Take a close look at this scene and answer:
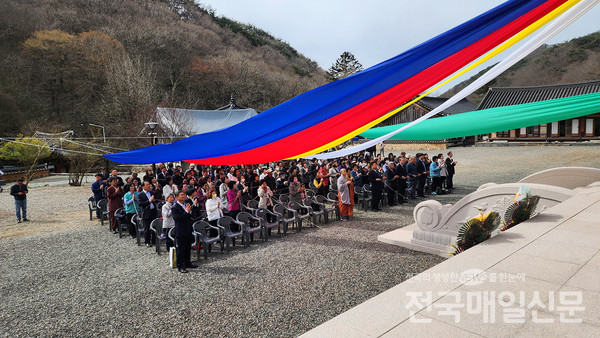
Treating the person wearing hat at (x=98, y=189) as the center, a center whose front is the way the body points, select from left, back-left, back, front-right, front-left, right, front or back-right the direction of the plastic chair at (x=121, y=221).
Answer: front-right

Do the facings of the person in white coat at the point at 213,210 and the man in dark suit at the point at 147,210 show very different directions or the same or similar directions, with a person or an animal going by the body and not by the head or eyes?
same or similar directions

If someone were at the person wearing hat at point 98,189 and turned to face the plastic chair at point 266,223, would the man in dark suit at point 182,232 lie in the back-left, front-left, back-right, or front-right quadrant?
front-right

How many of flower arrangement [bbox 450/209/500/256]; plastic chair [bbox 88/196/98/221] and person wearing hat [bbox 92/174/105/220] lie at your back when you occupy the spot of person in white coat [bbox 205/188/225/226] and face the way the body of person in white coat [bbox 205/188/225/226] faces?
2

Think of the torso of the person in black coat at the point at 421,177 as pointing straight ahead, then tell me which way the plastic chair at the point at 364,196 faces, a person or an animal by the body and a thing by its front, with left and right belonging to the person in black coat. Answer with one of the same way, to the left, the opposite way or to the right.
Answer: the same way

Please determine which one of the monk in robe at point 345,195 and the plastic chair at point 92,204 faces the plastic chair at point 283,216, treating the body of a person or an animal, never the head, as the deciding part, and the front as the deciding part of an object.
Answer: the plastic chair at point 92,204

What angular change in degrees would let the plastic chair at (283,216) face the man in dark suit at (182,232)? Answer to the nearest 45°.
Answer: approximately 90° to its right

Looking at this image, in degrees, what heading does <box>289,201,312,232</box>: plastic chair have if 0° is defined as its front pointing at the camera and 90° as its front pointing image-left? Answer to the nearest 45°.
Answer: approximately 315°

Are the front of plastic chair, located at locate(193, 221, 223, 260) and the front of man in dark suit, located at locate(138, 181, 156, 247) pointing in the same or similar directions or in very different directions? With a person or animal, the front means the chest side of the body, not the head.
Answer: same or similar directions

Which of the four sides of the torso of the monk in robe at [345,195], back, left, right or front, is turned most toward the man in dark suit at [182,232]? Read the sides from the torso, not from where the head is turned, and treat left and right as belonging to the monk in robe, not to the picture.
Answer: right

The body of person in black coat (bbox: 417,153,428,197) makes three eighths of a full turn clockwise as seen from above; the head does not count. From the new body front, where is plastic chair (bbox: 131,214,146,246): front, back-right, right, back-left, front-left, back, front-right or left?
front-left

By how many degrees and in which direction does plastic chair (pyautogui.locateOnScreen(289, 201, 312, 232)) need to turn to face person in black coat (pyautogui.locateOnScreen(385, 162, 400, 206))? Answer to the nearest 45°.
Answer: approximately 90° to its left

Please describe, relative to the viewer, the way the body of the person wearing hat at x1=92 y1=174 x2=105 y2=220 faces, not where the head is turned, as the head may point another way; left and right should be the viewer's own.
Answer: facing the viewer and to the right of the viewer

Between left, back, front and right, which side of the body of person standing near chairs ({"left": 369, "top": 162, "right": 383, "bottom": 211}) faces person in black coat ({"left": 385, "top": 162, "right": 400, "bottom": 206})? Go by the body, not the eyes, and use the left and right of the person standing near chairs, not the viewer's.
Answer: left

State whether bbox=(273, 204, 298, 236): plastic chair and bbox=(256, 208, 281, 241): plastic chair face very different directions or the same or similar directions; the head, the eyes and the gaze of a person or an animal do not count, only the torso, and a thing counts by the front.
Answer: same or similar directions

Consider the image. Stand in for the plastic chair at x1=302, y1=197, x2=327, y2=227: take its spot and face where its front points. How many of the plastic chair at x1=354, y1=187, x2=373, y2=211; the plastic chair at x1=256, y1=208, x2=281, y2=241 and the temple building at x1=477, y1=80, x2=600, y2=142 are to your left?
2

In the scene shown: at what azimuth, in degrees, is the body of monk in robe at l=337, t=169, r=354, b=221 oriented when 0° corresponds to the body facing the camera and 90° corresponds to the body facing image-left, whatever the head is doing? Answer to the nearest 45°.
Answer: approximately 315°

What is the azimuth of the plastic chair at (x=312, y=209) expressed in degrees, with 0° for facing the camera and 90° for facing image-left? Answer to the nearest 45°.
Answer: approximately 315°

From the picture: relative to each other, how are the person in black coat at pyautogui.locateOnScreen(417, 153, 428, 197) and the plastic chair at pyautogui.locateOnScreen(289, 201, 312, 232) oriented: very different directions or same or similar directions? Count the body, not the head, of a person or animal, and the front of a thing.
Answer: same or similar directions

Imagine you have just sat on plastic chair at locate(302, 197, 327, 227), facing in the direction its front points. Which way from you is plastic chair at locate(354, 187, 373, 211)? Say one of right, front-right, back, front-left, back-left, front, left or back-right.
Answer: left

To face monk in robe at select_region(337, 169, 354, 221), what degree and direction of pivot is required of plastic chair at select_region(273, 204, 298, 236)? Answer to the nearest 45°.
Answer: approximately 90° to its left
